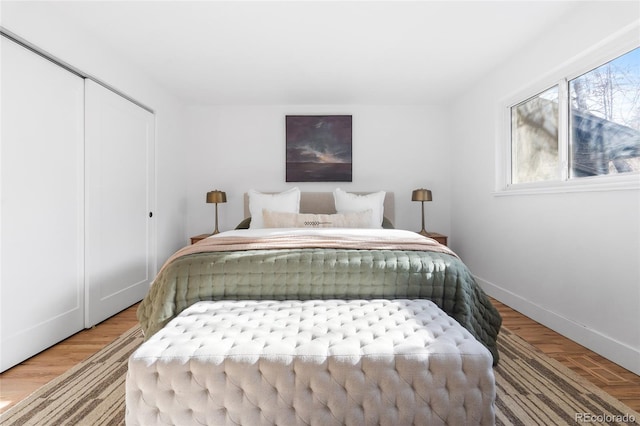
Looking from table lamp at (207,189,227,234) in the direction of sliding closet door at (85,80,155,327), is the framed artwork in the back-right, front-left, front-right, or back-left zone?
back-left

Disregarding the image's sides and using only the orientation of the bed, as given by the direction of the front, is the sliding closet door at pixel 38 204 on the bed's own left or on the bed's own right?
on the bed's own right

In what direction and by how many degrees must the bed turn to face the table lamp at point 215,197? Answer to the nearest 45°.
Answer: approximately 135° to its right

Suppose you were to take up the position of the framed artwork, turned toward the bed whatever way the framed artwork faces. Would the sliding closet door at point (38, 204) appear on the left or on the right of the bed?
right

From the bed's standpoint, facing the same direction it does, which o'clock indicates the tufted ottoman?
The tufted ottoman is roughly at 12 o'clock from the bed.

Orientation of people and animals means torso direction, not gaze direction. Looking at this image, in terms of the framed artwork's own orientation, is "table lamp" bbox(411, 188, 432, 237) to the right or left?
on its left

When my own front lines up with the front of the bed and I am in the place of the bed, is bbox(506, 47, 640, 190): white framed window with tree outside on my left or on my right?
on my left

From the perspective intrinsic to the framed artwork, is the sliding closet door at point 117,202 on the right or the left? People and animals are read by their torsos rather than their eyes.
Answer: on its right

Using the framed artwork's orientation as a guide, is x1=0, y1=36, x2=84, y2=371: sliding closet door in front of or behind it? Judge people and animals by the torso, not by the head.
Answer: in front

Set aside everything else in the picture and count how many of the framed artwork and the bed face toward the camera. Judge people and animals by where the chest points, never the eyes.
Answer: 2

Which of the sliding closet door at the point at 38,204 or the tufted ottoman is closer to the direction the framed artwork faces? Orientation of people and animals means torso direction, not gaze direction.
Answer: the tufted ottoman

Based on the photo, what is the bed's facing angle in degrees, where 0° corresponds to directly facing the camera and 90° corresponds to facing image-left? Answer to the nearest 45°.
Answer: approximately 0°

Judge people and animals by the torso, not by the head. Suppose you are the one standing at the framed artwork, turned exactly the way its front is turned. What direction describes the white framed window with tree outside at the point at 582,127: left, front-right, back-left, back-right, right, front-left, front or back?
front-left
